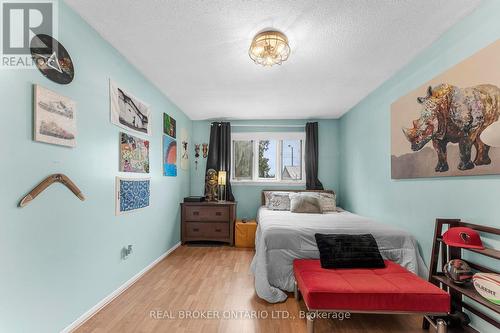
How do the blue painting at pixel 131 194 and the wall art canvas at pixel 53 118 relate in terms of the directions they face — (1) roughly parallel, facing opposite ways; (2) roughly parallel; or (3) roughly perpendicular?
roughly parallel

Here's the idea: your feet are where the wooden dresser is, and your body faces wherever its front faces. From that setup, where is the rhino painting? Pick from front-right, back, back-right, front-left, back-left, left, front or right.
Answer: front-left

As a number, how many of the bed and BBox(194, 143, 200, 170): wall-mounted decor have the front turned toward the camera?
2

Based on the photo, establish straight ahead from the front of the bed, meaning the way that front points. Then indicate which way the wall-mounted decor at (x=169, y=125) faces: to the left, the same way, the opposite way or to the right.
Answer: to the left

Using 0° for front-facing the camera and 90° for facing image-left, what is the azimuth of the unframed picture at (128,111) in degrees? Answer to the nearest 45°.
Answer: approximately 315°

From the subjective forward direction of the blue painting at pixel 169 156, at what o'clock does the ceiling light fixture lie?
The ceiling light fixture is roughly at 1 o'clock from the blue painting.

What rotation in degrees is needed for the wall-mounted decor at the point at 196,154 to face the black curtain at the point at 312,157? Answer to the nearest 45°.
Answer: approximately 90° to its left

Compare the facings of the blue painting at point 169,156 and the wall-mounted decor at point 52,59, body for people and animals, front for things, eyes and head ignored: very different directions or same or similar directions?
same or similar directions

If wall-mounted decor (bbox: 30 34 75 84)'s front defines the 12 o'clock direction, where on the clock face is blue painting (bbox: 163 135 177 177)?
The blue painting is roughly at 9 o'clock from the wall-mounted decor.

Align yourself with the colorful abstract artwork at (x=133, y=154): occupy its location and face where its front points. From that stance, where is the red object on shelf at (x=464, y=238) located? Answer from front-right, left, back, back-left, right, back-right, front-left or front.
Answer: front

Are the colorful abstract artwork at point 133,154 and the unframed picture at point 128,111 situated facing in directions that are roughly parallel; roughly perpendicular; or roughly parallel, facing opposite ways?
roughly parallel

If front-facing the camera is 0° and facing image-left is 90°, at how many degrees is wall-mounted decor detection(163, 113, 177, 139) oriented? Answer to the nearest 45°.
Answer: approximately 315°

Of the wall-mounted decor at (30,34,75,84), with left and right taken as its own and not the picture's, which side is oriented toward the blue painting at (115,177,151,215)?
left

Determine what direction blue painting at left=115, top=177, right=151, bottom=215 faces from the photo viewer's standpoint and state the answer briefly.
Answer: facing the viewer and to the right of the viewer

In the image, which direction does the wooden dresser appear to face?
toward the camera

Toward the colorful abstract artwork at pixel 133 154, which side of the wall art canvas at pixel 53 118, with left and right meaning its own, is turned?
left

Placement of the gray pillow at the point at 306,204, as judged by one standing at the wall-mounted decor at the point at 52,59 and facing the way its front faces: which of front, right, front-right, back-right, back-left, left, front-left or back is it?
front-left

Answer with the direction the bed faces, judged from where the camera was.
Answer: facing the viewer
